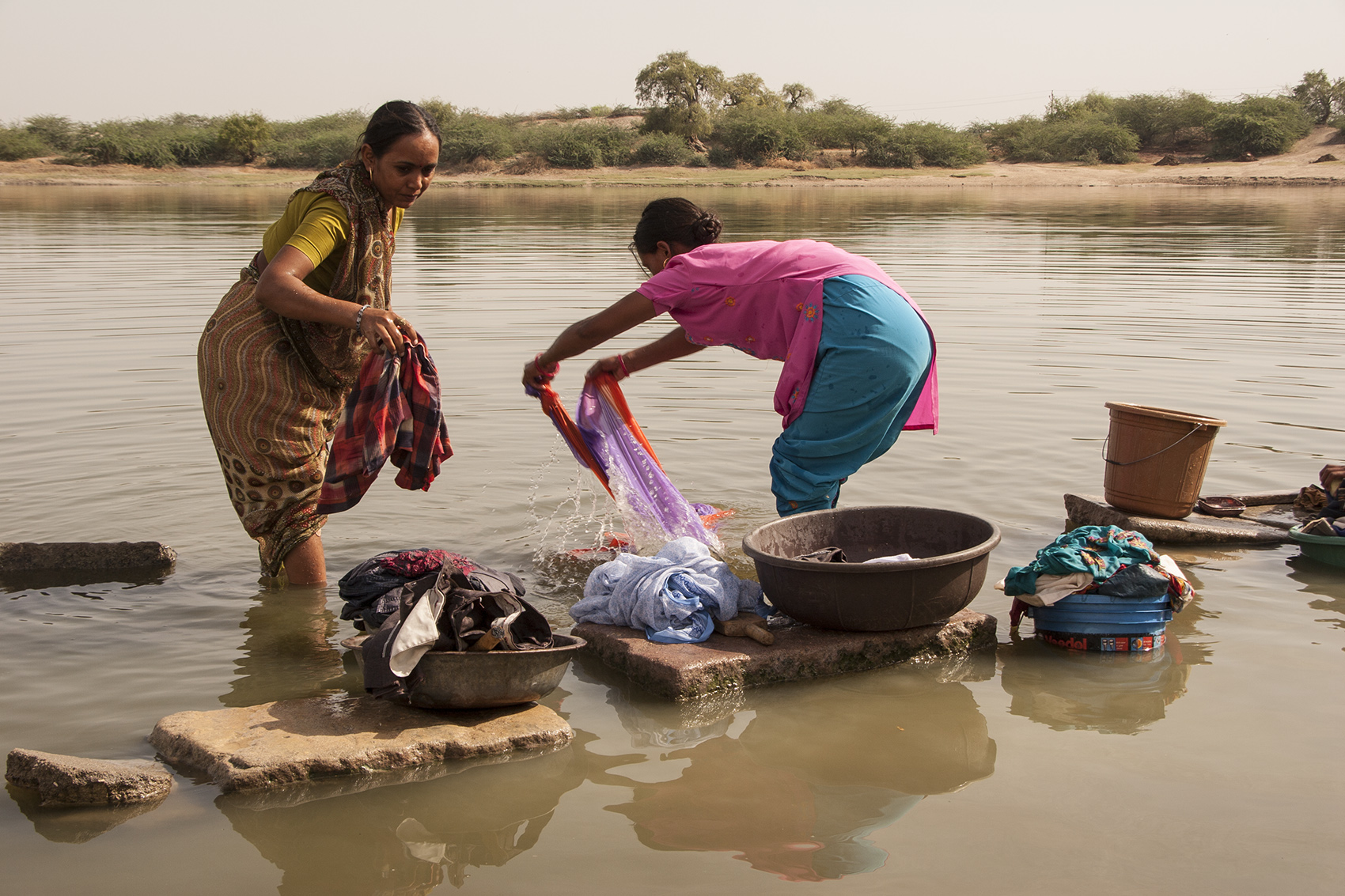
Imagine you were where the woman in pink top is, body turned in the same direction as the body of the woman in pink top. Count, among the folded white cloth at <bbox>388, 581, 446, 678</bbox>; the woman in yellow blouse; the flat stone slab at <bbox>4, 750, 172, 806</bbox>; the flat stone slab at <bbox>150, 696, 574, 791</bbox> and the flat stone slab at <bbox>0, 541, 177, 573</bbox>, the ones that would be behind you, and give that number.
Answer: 0

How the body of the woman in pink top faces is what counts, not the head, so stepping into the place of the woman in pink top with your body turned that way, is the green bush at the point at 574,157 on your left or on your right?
on your right

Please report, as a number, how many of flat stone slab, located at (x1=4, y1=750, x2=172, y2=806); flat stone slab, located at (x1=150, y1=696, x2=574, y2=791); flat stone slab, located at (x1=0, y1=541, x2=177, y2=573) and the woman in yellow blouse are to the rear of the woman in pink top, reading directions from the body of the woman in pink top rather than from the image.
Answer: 0

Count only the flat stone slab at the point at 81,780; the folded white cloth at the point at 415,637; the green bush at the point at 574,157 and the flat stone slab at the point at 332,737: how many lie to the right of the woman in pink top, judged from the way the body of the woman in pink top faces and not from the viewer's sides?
1

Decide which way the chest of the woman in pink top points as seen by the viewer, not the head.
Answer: to the viewer's left

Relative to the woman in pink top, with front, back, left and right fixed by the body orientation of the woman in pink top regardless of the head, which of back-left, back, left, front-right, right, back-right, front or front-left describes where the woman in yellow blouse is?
front

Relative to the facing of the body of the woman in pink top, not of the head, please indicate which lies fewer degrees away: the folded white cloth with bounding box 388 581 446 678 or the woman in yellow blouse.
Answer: the woman in yellow blouse

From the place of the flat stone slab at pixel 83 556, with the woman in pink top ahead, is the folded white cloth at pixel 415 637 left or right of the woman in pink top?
right

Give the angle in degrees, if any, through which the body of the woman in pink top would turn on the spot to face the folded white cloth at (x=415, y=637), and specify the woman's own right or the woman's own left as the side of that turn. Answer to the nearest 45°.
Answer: approximately 45° to the woman's own left

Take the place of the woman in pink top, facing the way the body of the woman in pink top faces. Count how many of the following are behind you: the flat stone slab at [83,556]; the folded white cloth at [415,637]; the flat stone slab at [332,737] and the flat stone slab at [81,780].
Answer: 0

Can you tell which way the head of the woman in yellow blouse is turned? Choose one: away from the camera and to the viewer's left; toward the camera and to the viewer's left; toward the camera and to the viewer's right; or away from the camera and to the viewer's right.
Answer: toward the camera and to the viewer's right

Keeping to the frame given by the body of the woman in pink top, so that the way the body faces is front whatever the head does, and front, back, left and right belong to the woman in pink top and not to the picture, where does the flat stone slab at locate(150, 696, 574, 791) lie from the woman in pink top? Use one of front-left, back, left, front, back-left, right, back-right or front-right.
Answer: front-left

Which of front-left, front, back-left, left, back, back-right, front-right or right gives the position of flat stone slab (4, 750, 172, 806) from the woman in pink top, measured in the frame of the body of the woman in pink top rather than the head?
front-left

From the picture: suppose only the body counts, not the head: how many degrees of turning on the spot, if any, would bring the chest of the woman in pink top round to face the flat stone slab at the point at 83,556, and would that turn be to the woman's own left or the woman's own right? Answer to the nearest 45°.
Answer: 0° — they already face it
